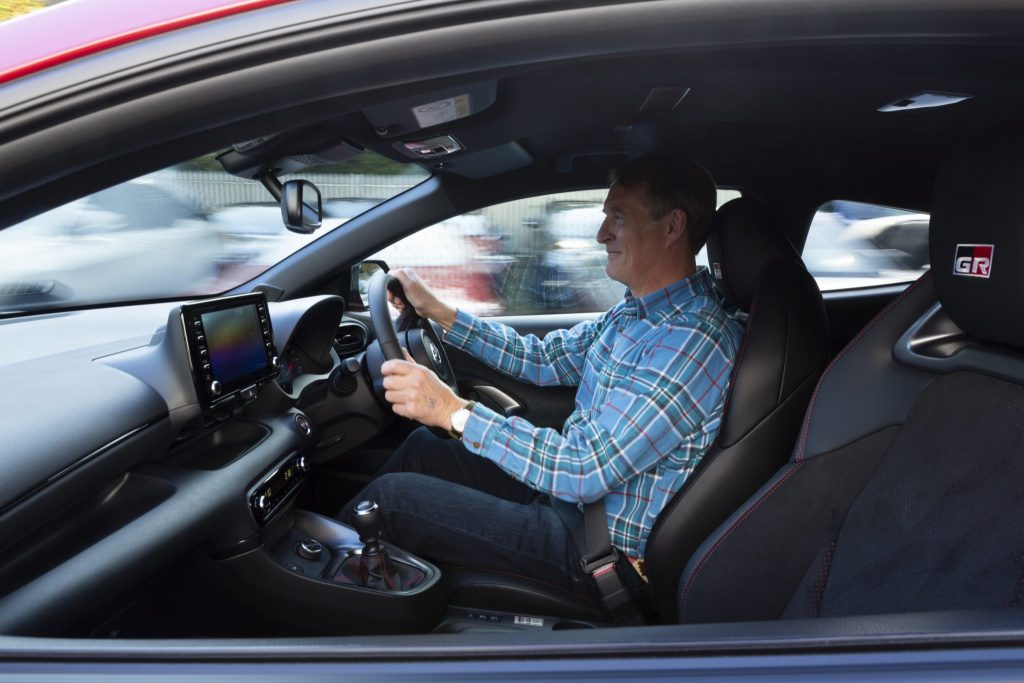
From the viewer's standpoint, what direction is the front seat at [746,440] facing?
to the viewer's left

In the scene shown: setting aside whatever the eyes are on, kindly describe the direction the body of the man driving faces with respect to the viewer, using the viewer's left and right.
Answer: facing to the left of the viewer

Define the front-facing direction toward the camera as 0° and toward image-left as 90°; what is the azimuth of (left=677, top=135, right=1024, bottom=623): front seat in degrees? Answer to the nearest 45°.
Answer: approximately 45°

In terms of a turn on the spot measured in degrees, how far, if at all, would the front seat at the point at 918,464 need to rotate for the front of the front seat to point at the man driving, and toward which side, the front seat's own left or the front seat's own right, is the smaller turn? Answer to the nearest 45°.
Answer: approximately 90° to the front seat's own right

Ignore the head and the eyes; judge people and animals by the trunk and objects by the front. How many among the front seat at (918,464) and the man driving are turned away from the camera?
0

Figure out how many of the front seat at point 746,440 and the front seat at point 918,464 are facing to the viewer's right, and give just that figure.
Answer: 0

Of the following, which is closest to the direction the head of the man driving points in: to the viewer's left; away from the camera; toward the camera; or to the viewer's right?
to the viewer's left
